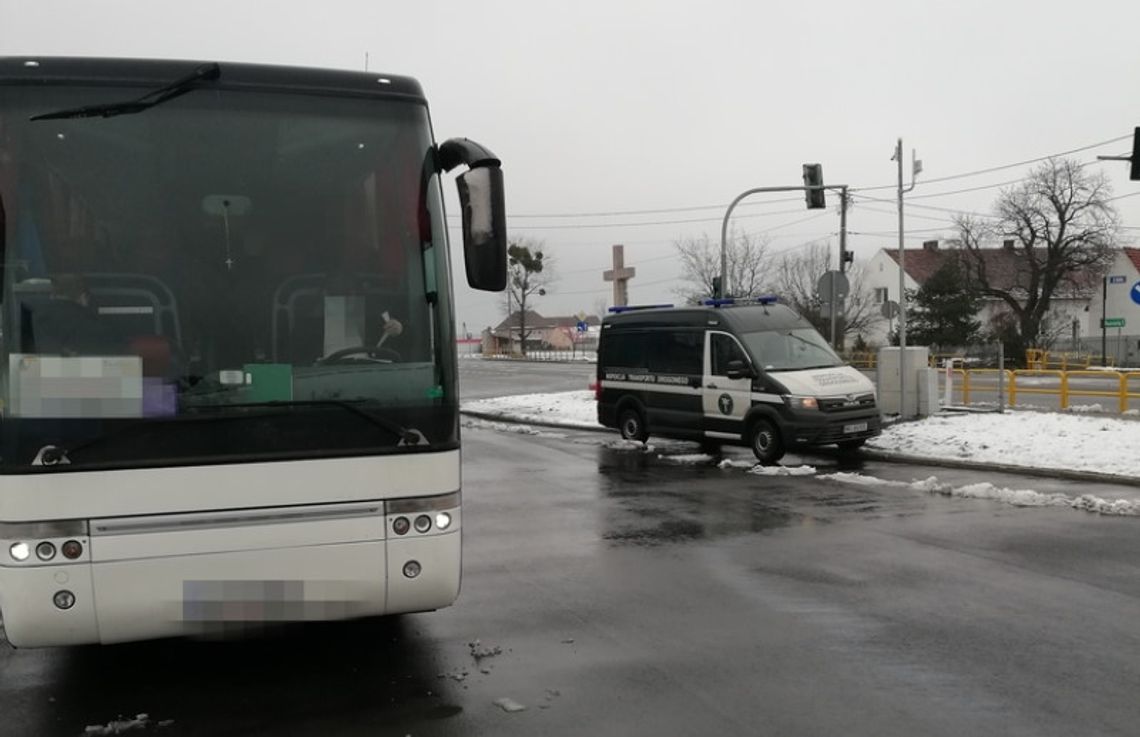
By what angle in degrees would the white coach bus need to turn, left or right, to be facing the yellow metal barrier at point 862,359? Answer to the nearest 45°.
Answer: approximately 135° to its left

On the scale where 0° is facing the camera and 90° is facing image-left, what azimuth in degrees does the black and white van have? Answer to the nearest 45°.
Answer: approximately 315°

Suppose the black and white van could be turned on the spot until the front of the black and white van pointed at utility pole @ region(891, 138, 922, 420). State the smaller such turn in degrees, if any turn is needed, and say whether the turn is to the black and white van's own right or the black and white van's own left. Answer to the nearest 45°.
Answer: approximately 90° to the black and white van's own left

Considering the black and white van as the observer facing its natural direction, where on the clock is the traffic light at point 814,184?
The traffic light is roughly at 8 o'clock from the black and white van.

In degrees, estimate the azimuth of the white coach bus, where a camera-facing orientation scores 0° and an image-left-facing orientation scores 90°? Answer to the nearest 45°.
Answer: approximately 0°

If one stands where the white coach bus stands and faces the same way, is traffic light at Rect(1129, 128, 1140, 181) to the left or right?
on its left

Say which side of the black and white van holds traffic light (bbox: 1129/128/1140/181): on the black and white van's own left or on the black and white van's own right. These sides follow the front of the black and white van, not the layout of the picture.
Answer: on the black and white van's own left

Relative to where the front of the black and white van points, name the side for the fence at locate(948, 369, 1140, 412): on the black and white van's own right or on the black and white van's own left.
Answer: on the black and white van's own left

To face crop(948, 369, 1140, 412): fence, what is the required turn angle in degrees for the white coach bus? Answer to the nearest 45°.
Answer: approximately 135° to its left

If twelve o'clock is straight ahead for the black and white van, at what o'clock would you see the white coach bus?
The white coach bus is roughly at 2 o'clock from the black and white van.
